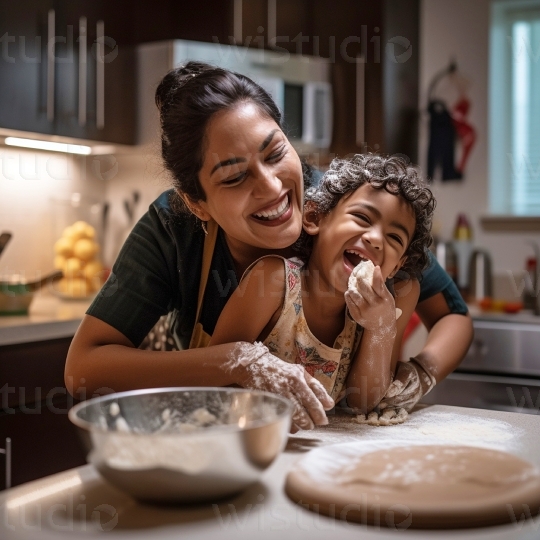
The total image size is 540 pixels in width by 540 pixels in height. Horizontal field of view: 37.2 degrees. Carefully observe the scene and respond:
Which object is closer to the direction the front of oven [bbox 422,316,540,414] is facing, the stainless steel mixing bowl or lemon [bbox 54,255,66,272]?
the stainless steel mixing bowl

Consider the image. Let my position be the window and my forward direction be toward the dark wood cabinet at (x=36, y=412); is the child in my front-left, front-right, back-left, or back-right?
front-left

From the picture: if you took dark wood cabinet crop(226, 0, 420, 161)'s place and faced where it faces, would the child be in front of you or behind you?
in front

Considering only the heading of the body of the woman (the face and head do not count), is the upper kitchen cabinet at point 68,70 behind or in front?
behind

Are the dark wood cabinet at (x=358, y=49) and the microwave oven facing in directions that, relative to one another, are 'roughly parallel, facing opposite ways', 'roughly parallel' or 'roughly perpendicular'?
roughly parallel

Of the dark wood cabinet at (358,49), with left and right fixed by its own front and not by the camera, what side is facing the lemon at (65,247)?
right

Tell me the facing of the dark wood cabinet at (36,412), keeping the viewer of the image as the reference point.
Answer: facing the viewer and to the right of the viewer

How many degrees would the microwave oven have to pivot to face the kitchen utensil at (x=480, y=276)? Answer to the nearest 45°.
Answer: approximately 90° to its left

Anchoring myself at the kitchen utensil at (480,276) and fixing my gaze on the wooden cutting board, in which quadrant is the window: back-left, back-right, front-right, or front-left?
back-left

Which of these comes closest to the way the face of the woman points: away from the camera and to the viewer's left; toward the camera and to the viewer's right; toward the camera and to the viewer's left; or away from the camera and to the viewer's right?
toward the camera and to the viewer's right

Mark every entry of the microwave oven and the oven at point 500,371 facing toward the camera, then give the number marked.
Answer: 2

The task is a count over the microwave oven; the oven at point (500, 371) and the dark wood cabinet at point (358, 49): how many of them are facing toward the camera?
3

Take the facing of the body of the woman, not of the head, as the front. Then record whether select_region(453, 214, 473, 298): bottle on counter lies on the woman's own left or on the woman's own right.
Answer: on the woman's own left

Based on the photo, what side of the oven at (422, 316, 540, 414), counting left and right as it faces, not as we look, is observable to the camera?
front
